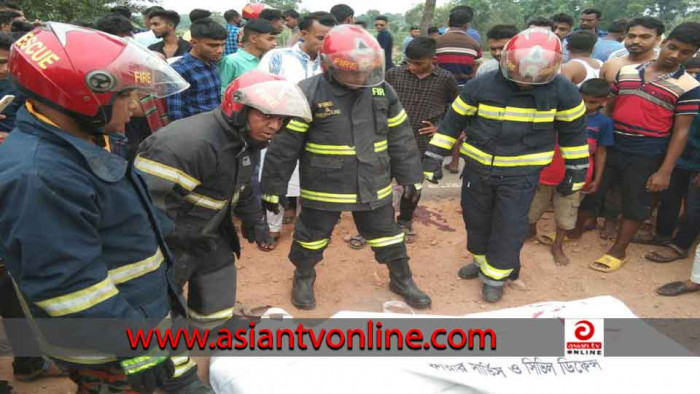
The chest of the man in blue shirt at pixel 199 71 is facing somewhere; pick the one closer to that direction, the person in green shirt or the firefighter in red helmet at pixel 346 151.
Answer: the firefighter in red helmet

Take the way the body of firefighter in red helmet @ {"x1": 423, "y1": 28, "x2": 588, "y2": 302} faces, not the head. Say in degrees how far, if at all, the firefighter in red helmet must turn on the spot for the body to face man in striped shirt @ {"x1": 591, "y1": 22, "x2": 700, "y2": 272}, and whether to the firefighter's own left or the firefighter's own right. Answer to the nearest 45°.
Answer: approximately 135° to the firefighter's own left

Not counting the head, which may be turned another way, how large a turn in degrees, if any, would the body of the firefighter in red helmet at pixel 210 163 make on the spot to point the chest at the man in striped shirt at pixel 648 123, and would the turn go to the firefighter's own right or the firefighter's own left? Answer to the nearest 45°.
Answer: approximately 45° to the firefighter's own left

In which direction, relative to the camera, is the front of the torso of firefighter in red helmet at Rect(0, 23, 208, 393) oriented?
to the viewer's right

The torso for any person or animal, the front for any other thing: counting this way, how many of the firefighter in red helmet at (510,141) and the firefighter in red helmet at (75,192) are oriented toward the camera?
1

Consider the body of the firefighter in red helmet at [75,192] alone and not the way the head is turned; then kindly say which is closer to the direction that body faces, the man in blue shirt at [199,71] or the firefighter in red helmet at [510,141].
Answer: the firefighter in red helmet

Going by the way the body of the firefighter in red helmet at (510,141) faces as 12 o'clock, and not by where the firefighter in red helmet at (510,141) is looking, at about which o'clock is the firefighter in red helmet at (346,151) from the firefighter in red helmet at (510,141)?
the firefighter in red helmet at (346,151) is roughly at 2 o'clock from the firefighter in red helmet at (510,141).

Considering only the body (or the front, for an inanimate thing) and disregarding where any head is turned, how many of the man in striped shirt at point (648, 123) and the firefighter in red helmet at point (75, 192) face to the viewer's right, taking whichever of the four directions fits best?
1

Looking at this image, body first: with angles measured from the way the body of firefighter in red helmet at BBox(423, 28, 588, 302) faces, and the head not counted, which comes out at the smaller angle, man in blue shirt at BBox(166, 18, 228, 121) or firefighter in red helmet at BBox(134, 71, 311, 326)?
the firefighter in red helmet

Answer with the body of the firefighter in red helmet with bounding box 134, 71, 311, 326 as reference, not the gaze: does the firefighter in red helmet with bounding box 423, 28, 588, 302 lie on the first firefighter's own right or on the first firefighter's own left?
on the first firefighter's own left

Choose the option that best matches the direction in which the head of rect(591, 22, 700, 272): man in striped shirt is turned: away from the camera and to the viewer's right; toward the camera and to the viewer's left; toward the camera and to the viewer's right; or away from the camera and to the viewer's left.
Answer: toward the camera and to the viewer's left
